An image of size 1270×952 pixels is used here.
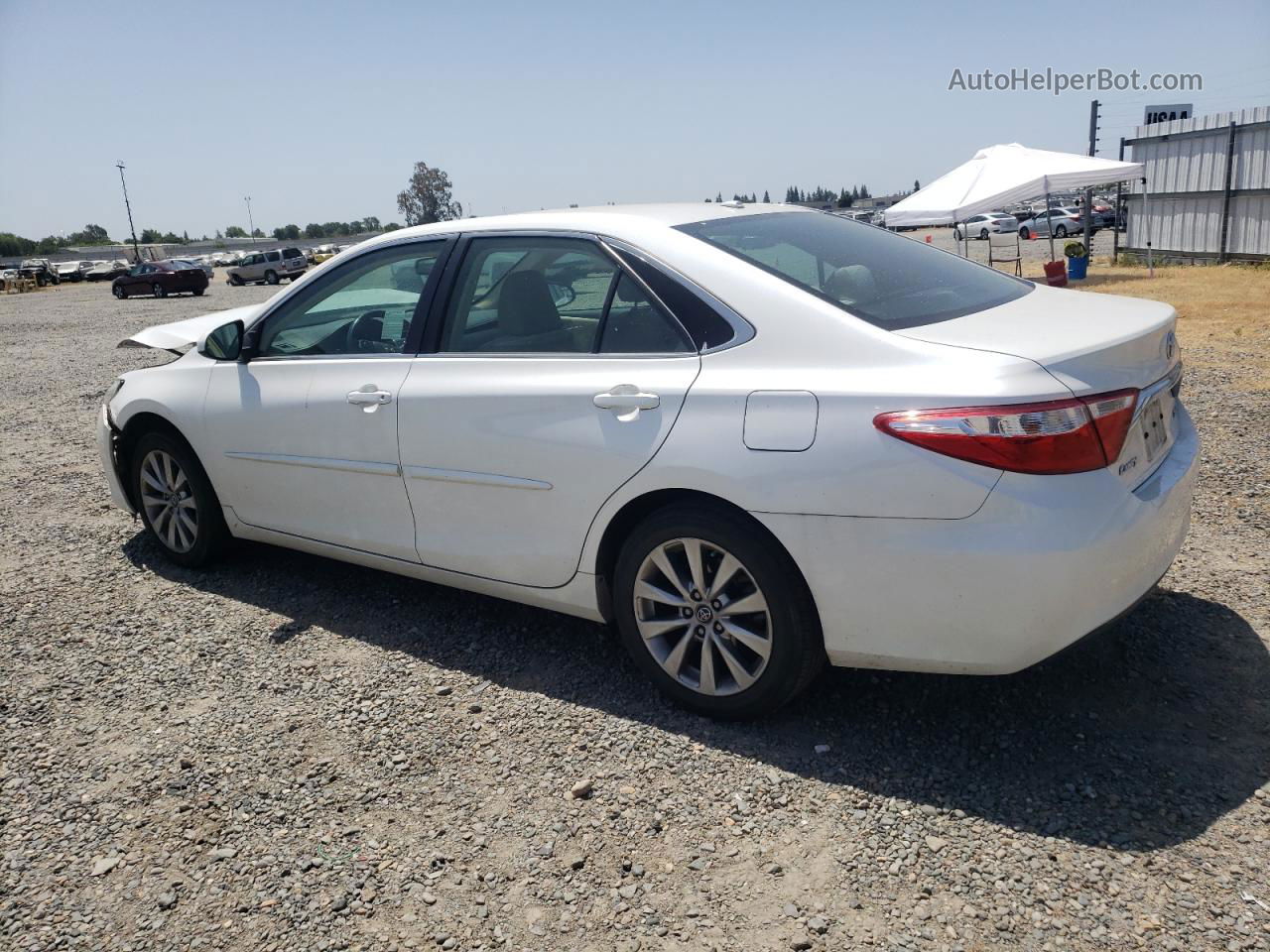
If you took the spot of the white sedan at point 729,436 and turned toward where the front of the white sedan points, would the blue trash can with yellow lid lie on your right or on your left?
on your right

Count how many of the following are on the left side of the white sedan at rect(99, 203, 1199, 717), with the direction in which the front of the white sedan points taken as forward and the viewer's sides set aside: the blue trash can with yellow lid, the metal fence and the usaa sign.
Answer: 0

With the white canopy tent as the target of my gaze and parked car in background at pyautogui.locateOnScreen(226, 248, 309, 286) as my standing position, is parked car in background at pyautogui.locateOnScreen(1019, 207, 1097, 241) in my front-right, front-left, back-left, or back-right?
front-left

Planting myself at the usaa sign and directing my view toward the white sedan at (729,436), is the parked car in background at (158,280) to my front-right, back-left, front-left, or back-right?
front-right

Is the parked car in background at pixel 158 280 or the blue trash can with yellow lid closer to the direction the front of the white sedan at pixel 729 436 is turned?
the parked car in background

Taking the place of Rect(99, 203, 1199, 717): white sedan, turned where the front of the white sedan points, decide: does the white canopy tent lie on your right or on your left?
on your right

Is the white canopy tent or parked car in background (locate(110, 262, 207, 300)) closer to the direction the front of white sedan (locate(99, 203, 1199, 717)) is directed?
the parked car in background

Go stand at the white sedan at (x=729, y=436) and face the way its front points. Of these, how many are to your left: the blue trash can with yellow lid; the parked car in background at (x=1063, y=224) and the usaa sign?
0

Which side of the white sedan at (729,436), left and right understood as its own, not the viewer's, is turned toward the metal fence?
right

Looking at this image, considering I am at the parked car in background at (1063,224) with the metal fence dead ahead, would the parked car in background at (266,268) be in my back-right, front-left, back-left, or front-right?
front-right

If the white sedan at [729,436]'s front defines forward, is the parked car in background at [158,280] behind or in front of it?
in front

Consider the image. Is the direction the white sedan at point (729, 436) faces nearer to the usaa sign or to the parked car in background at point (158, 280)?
the parked car in background

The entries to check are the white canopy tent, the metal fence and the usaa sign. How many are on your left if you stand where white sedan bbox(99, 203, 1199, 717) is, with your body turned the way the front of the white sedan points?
0

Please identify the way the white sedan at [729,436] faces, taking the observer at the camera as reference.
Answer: facing away from the viewer and to the left of the viewer

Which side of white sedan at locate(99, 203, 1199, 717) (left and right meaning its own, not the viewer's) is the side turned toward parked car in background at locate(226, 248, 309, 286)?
front

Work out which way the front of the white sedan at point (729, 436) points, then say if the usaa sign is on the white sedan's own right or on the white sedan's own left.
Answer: on the white sedan's own right
